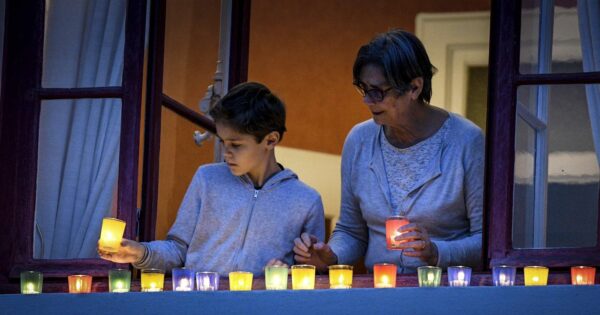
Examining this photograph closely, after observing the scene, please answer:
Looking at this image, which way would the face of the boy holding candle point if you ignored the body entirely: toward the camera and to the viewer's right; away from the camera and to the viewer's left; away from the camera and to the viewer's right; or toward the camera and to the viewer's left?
toward the camera and to the viewer's left

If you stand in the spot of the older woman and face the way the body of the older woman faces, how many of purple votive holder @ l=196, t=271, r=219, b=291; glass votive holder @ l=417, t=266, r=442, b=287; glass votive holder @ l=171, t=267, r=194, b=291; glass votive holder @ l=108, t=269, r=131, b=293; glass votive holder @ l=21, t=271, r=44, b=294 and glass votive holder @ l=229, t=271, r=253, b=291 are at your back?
0

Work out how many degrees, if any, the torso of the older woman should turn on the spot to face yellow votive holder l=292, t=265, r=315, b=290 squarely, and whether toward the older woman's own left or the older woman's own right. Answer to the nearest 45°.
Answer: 0° — they already face it

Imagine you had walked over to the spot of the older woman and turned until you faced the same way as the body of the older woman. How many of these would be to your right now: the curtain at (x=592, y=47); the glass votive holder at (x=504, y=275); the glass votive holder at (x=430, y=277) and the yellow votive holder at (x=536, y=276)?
0

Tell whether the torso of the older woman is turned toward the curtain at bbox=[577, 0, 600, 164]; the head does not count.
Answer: no

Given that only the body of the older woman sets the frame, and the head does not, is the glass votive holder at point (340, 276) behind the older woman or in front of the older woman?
in front

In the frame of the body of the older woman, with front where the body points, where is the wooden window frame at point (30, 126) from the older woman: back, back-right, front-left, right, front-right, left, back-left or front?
front-right

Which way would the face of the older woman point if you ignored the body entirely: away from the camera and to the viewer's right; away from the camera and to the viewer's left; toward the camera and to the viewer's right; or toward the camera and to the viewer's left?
toward the camera and to the viewer's left

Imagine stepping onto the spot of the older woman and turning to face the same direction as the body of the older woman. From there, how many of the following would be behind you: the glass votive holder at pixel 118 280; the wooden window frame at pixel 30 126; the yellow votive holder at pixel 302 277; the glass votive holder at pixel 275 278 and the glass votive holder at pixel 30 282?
0

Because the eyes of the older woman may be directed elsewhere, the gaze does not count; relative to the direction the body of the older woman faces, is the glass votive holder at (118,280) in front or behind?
in front

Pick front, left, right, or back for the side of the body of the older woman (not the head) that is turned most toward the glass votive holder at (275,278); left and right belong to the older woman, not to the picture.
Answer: front

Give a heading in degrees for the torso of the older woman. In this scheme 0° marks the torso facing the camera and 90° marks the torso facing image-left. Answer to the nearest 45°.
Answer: approximately 45°

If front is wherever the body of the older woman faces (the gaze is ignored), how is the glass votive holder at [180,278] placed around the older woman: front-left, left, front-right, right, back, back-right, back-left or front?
front

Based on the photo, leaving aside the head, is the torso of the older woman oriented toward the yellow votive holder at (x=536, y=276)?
no
